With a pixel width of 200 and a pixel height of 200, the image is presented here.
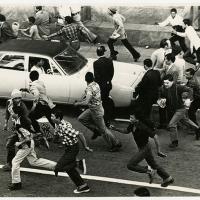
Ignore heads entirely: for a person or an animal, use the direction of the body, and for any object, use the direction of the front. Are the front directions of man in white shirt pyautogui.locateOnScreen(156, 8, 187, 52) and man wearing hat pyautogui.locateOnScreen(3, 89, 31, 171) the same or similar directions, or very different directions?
same or similar directions

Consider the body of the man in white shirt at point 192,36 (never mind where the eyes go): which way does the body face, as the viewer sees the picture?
to the viewer's left

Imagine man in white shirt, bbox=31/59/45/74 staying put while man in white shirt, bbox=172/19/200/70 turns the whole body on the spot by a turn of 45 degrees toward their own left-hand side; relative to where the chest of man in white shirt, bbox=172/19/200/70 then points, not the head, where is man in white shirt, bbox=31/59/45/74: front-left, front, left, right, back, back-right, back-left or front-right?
front

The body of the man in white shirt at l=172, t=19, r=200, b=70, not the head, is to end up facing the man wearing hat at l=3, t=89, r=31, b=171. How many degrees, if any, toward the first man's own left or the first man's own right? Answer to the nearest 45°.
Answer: approximately 45° to the first man's own left

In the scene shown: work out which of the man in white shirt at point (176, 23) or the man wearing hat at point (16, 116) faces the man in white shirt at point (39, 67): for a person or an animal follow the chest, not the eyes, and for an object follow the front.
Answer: the man in white shirt at point (176, 23)

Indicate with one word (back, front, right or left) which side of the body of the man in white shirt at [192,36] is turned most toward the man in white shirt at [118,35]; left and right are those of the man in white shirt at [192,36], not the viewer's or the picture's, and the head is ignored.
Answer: front

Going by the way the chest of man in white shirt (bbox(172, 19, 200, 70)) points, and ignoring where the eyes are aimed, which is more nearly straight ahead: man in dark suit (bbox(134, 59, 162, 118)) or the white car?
the white car
